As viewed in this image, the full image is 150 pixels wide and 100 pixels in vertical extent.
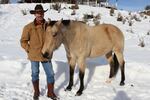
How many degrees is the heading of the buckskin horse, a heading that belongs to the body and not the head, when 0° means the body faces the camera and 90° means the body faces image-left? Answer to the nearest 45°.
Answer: approximately 45°
